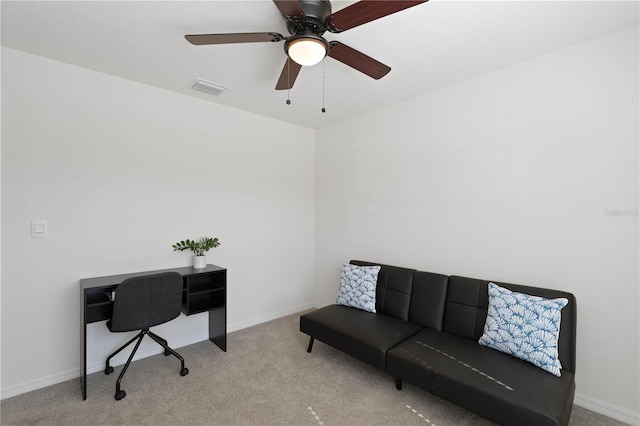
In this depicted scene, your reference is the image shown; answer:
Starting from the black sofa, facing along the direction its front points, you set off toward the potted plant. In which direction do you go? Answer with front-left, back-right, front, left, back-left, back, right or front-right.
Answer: front-right

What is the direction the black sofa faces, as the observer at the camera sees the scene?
facing the viewer and to the left of the viewer

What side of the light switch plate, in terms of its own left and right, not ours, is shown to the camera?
front

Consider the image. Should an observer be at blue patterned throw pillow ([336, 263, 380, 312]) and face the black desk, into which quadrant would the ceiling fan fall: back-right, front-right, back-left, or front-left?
front-left

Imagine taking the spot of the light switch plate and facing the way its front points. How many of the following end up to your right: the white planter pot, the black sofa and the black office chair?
0

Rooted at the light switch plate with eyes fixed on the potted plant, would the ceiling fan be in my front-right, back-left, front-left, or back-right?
front-right

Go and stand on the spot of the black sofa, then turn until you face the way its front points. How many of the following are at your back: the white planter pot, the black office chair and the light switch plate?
0

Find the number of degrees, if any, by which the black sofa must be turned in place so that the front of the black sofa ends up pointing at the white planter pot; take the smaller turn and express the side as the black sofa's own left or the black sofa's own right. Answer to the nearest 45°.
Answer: approximately 45° to the black sofa's own right

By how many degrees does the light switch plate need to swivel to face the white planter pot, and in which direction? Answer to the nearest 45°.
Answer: approximately 90° to its left

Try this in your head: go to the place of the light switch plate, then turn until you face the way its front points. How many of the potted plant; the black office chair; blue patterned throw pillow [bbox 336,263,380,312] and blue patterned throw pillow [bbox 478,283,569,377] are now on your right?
0

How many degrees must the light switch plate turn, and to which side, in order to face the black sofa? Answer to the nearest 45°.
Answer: approximately 45° to its left
